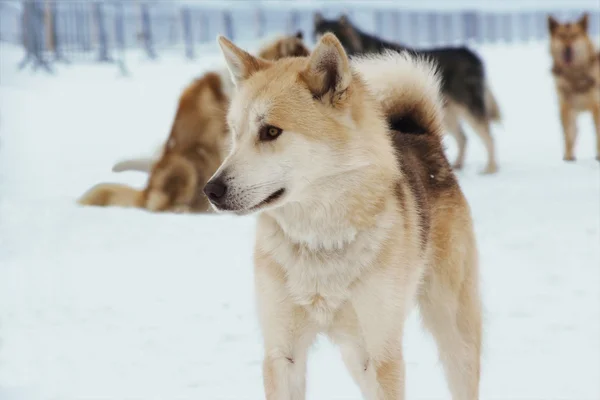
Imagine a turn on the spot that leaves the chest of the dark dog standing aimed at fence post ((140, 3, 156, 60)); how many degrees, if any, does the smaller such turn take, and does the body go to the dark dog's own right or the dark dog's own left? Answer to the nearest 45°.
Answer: approximately 45° to the dark dog's own right

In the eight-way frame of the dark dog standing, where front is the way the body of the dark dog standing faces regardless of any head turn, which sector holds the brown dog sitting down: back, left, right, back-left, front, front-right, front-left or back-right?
front-left

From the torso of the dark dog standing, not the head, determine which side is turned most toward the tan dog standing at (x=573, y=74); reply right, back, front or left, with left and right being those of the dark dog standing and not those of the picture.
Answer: back

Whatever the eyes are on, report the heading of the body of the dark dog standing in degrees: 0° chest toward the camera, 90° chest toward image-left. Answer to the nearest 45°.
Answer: approximately 90°

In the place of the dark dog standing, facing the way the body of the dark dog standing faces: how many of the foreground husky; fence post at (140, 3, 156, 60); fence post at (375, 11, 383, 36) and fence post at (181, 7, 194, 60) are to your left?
1

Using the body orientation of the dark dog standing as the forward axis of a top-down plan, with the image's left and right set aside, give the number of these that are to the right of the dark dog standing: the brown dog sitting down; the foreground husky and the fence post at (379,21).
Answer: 1

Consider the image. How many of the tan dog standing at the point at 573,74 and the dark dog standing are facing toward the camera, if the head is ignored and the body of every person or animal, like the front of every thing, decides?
1

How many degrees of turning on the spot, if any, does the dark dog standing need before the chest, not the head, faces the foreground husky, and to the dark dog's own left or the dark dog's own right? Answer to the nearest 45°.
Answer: approximately 90° to the dark dog's own left

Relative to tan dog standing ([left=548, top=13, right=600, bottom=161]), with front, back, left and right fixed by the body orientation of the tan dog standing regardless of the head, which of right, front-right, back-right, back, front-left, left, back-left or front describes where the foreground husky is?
front

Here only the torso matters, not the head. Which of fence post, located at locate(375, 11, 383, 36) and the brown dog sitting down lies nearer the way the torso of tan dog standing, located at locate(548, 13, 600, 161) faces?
the brown dog sitting down

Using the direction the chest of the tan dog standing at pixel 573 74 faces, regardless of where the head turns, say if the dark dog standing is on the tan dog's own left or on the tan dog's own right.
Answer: on the tan dog's own right

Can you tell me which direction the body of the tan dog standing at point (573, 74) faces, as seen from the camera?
toward the camera
